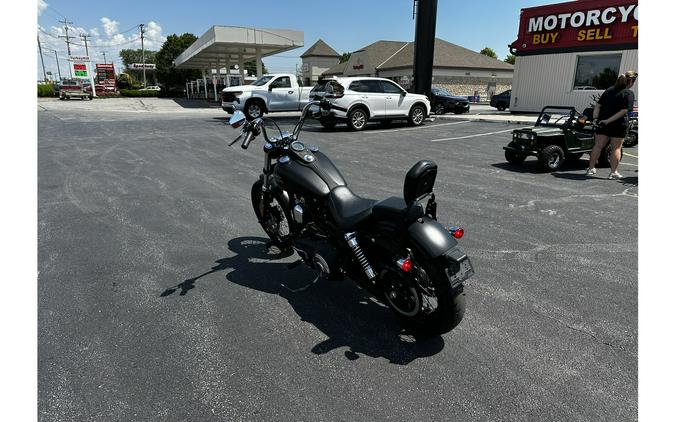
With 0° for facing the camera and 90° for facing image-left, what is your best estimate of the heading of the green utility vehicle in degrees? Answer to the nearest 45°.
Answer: approximately 45°

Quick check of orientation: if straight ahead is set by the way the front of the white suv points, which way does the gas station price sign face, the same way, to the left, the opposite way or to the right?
to the right

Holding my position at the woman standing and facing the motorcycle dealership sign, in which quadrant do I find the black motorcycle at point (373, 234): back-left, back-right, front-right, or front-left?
back-left

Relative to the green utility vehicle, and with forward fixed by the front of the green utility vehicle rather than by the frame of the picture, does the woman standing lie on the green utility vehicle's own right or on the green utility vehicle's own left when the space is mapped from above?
on the green utility vehicle's own left

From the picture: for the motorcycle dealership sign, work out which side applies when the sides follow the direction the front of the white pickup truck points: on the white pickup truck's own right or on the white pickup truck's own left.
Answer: on the white pickup truck's own left

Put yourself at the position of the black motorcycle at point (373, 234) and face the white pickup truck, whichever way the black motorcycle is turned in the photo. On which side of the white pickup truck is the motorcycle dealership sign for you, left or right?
right

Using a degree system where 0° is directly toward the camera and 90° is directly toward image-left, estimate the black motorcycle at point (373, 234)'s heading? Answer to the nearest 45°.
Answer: approximately 135°

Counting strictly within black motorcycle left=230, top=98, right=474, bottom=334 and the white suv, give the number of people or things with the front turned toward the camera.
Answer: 0

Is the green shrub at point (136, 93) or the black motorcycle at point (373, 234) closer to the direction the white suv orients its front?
the green shrub

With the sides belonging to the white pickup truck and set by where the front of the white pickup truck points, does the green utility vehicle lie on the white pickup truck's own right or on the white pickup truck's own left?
on the white pickup truck's own left

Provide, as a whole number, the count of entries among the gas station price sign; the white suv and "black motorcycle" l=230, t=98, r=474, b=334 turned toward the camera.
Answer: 1

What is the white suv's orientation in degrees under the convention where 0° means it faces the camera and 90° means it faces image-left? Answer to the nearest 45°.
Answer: approximately 225°

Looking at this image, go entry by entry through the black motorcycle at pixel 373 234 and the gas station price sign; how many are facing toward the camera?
1

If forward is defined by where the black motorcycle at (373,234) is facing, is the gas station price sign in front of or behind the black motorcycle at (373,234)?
in front
